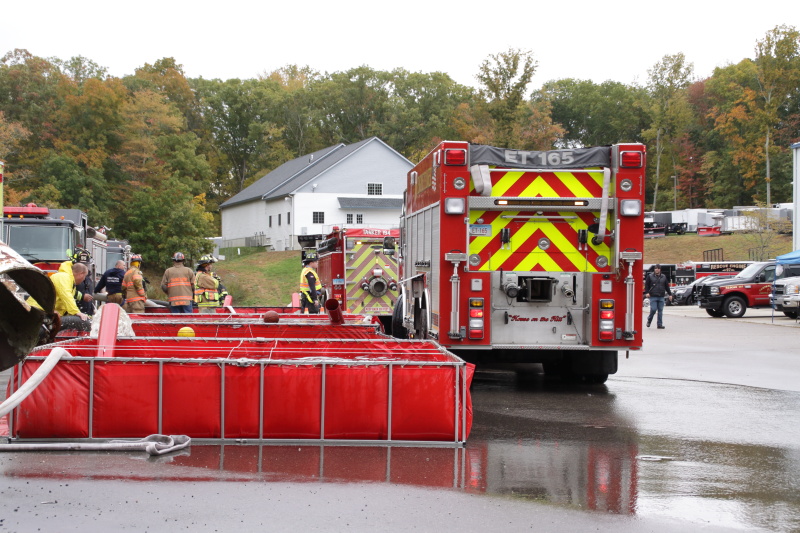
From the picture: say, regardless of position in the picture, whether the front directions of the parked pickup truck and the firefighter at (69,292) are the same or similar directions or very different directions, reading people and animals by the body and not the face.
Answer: very different directions

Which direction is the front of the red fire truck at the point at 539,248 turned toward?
away from the camera

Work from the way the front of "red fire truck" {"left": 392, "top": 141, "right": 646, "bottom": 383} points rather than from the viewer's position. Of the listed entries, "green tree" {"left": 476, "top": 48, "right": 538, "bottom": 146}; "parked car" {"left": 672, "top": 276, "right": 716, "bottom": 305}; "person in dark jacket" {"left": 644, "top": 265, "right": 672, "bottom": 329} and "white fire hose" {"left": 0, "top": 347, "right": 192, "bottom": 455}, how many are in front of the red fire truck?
3

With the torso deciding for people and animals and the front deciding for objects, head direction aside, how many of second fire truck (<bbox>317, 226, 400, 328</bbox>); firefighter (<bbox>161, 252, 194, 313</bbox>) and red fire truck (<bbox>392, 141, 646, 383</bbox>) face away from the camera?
3

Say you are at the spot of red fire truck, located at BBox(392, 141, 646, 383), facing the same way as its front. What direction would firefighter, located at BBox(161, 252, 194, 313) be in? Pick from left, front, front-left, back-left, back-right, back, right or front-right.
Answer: front-left

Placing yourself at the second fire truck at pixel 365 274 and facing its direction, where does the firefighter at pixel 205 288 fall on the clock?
The firefighter is roughly at 8 o'clock from the second fire truck.

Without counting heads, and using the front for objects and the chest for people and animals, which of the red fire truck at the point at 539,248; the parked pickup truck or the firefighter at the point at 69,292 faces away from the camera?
the red fire truck

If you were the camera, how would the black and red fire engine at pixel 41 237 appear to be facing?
facing the viewer and to the left of the viewer

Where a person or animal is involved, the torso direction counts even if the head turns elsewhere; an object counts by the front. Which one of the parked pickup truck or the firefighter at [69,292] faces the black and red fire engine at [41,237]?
the parked pickup truck

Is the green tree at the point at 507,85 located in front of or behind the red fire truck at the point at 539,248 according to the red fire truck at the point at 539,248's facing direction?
in front

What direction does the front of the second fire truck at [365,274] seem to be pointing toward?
away from the camera

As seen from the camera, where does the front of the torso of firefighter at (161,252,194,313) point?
away from the camera

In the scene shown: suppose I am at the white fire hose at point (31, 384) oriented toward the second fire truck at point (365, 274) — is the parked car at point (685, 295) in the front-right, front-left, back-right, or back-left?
front-right

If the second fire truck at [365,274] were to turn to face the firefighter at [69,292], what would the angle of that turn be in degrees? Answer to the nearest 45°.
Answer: approximately 135° to its left

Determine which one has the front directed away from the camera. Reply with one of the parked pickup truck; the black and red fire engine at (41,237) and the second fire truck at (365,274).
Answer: the second fire truck
